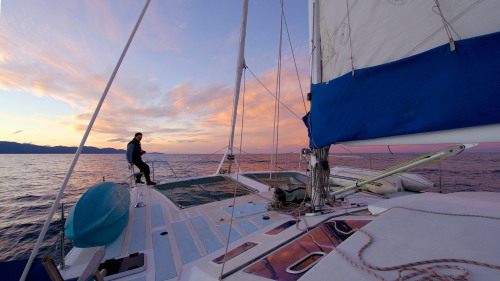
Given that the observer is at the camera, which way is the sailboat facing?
facing away from the viewer and to the left of the viewer

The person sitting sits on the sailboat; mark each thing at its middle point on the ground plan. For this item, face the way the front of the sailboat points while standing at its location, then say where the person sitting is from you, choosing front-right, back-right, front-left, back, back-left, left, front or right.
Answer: front
